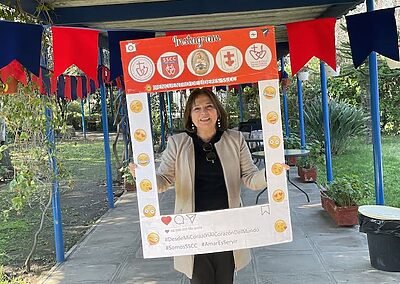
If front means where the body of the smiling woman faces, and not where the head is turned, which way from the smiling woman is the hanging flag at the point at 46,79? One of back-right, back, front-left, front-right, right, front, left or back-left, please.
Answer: back-right

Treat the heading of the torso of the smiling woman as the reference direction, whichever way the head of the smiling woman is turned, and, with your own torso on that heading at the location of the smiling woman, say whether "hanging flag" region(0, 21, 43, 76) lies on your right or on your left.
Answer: on your right

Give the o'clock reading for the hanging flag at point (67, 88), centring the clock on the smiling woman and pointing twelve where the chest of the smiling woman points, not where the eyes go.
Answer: The hanging flag is roughly at 5 o'clock from the smiling woman.

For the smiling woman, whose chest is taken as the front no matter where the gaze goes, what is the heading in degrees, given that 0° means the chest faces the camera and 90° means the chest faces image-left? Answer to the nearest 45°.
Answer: approximately 0°

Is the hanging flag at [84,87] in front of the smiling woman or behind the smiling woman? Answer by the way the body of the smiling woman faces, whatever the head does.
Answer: behind

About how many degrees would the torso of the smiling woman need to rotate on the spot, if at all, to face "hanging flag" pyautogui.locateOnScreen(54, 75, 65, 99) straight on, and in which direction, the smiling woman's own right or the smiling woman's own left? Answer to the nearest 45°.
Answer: approximately 135° to the smiling woman's own right

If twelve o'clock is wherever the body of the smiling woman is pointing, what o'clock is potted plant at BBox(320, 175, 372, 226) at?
The potted plant is roughly at 7 o'clock from the smiling woman.

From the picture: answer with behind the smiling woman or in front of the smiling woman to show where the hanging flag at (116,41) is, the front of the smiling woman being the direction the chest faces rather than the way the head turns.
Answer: behind

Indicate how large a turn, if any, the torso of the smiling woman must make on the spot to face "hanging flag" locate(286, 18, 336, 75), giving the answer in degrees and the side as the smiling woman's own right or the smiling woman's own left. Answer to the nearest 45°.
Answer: approximately 135° to the smiling woman's own left

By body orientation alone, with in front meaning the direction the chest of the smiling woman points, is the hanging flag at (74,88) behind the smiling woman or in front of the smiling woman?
behind
